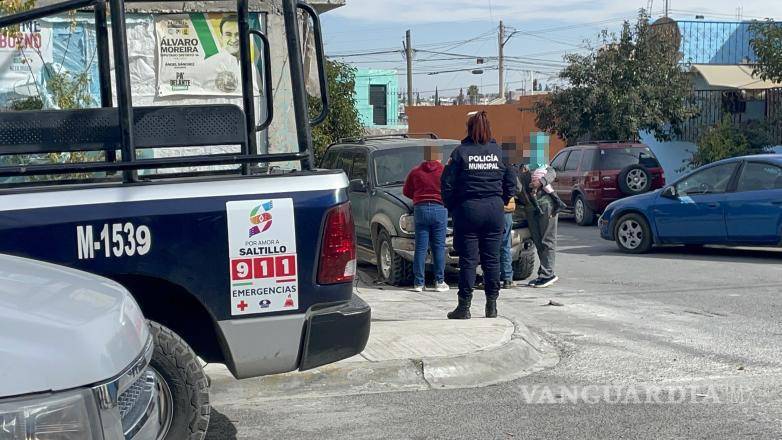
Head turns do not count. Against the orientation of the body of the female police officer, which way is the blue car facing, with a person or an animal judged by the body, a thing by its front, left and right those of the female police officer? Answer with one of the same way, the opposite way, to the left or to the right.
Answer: to the left

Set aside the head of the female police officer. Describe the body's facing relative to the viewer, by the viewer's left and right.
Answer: facing away from the viewer

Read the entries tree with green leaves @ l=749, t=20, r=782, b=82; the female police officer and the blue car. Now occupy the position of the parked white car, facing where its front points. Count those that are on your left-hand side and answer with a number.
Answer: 3

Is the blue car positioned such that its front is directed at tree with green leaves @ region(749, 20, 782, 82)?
no

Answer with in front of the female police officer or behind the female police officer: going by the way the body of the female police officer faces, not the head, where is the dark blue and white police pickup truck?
behind

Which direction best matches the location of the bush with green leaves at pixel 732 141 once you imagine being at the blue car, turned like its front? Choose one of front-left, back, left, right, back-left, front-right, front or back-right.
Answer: right

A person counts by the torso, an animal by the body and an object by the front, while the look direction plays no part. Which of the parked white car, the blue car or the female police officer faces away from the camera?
the female police officer

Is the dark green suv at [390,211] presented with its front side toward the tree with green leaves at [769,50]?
no

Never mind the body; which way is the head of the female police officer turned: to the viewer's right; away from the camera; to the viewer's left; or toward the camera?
away from the camera

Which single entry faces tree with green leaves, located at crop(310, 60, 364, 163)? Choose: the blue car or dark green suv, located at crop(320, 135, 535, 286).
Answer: the blue car

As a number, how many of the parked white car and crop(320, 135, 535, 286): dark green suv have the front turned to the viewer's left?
0

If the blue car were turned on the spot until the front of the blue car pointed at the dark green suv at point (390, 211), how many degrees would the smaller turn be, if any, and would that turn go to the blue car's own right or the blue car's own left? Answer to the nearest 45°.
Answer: approximately 45° to the blue car's own left

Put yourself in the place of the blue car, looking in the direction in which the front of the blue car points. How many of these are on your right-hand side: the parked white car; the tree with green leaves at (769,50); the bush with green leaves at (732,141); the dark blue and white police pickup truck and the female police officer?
2

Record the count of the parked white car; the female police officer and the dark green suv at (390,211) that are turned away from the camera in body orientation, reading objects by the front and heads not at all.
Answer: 1

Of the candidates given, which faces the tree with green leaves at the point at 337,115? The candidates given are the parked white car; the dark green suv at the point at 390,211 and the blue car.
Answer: the blue car

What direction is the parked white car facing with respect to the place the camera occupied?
facing the viewer and to the right of the viewer

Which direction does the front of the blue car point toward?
to the viewer's left

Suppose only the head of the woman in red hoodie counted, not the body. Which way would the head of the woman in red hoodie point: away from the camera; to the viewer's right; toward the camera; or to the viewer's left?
away from the camera

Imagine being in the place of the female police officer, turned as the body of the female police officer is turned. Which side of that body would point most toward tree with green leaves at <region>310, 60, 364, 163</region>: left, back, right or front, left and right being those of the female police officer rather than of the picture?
front
